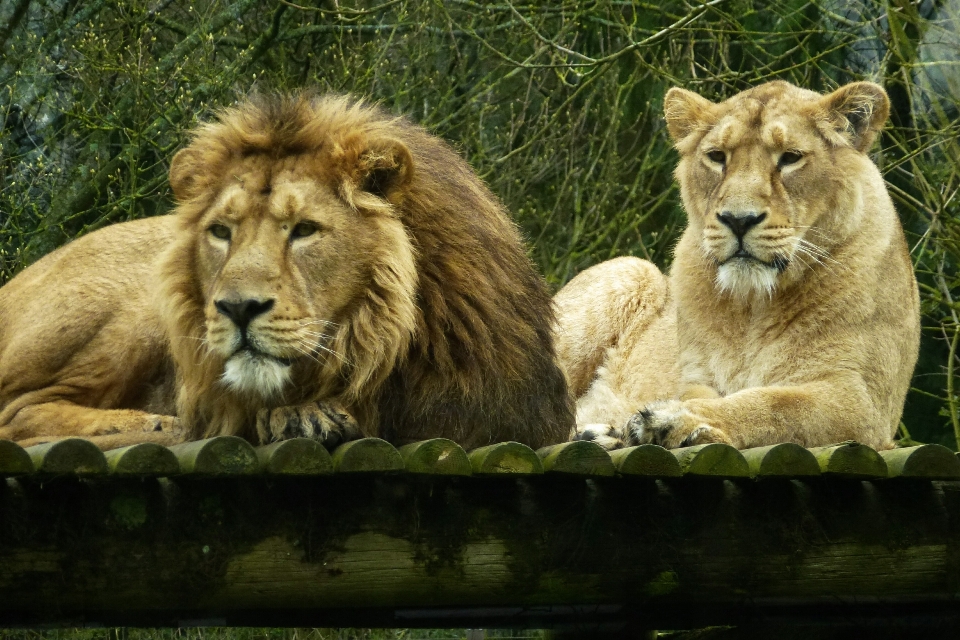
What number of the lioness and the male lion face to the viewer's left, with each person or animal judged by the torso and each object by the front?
0

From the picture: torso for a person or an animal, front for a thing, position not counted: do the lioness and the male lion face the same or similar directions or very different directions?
same or similar directions

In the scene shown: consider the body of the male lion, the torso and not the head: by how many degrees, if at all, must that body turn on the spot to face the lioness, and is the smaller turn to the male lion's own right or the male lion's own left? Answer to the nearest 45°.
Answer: approximately 90° to the male lion's own left

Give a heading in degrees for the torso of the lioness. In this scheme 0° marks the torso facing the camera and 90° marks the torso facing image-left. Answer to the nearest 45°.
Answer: approximately 315°

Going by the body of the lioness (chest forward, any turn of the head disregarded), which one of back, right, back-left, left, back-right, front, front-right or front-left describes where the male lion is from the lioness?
right

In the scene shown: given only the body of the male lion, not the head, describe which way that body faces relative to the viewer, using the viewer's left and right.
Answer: facing the viewer and to the right of the viewer
